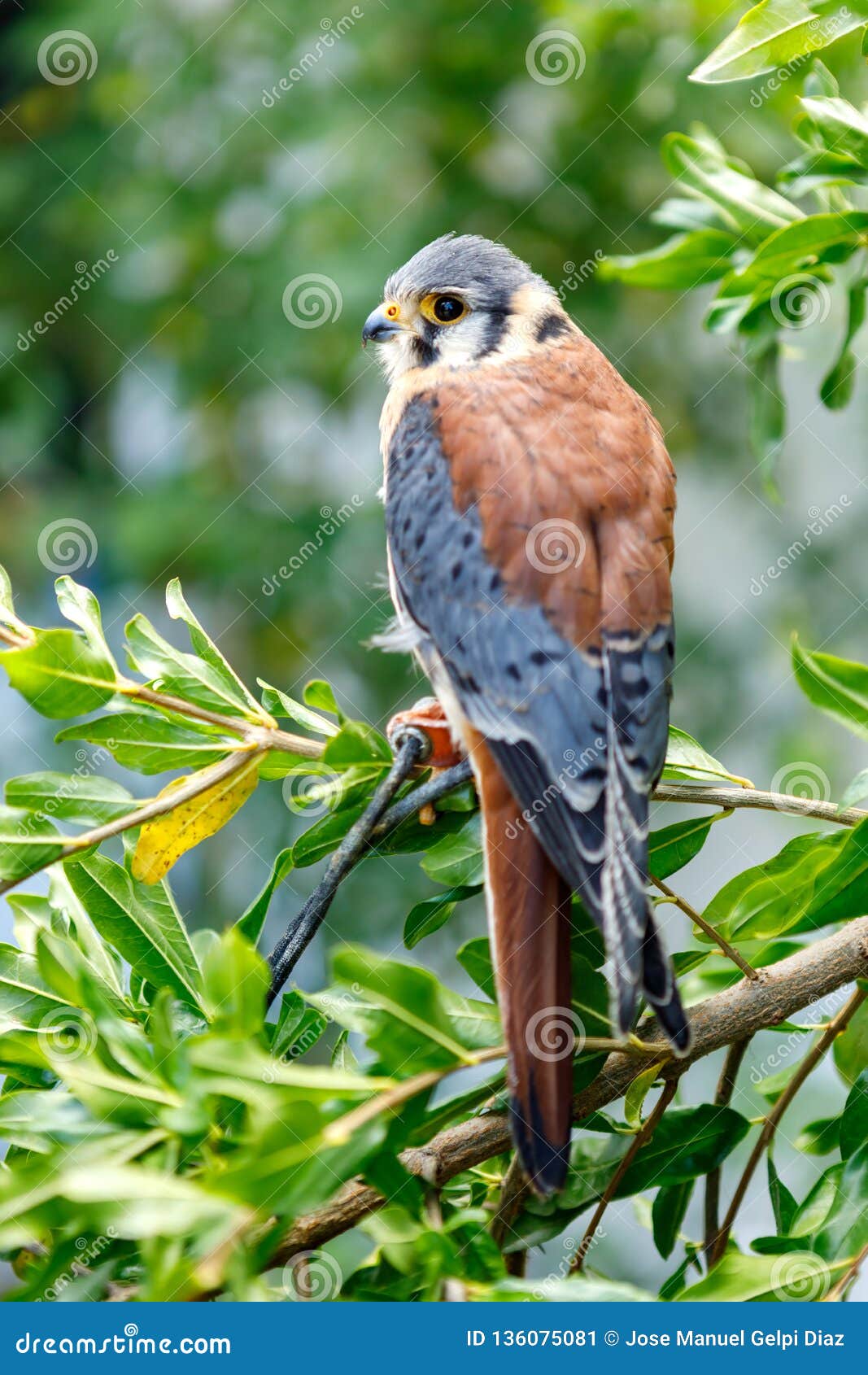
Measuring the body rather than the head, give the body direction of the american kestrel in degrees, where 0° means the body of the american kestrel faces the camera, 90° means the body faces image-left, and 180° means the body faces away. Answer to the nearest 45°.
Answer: approximately 135°
